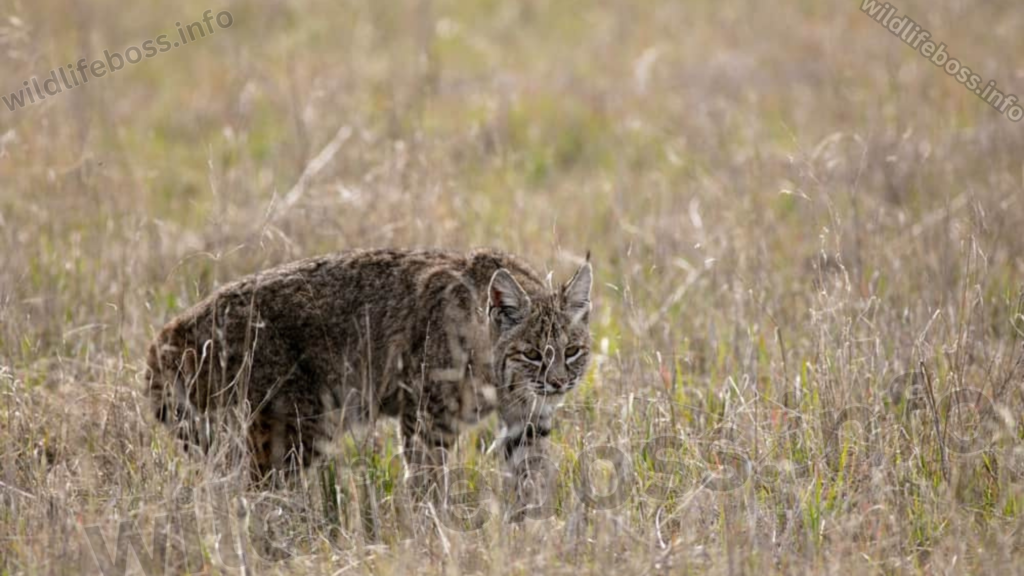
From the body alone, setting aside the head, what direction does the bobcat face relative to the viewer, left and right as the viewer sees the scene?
facing to the right of the viewer
